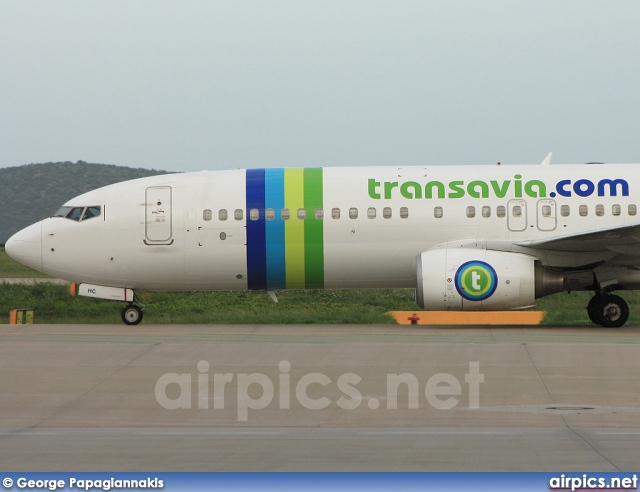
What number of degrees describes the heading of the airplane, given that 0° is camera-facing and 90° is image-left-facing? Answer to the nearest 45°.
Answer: approximately 90°
